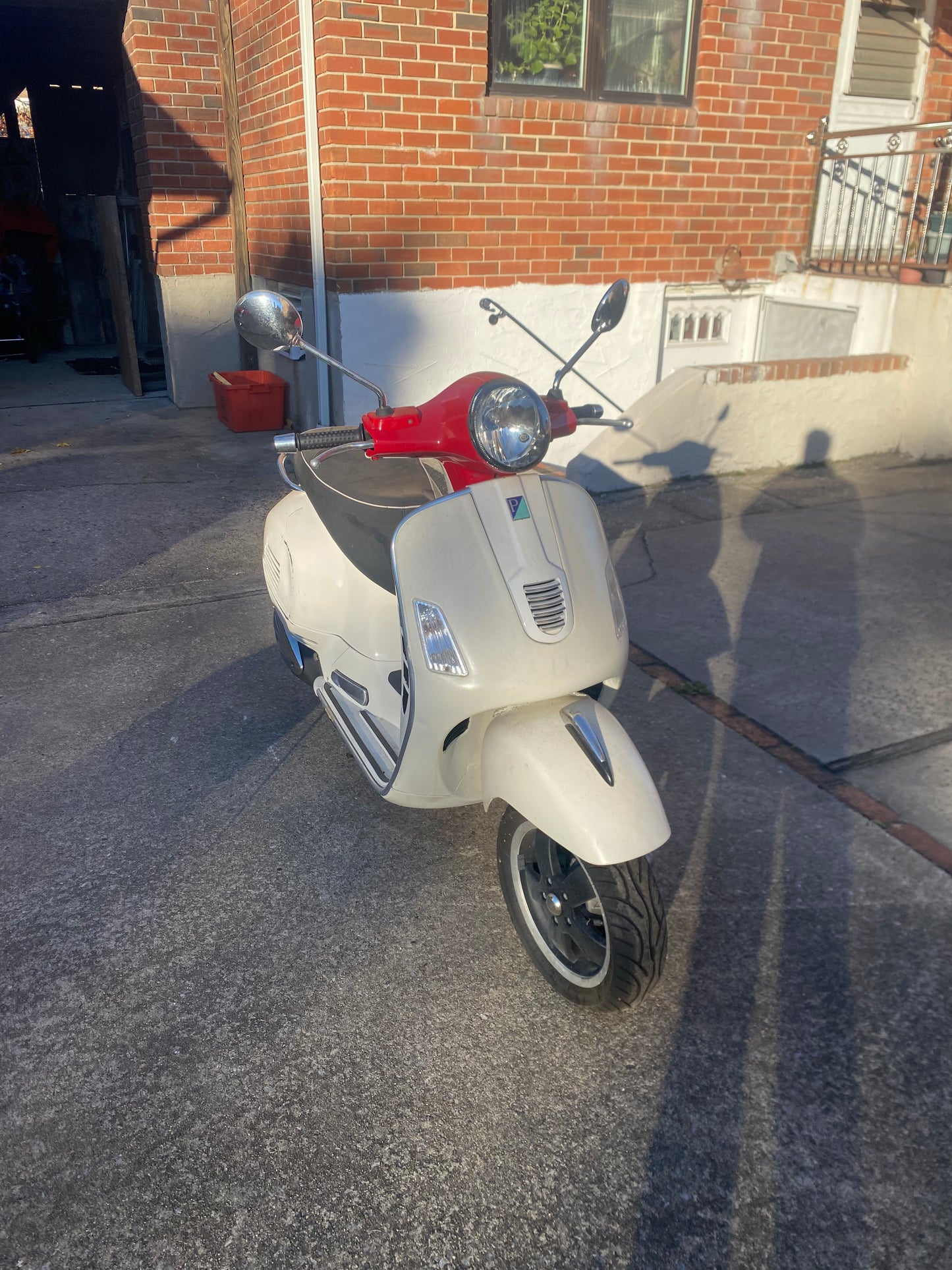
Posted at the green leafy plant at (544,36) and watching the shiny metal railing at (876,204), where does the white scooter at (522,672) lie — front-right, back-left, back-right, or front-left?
back-right

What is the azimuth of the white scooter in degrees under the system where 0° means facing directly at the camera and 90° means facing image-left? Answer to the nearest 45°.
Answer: approximately 315°

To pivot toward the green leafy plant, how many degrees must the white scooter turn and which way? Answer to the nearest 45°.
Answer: approximately 135° to its left

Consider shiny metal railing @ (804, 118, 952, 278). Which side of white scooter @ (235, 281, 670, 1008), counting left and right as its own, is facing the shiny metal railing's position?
left

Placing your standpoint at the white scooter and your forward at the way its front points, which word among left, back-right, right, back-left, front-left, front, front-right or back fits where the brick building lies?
back-left

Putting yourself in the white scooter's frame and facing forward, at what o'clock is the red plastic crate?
The red plastic crate is roughly at 7 o'clock from the white scooter.
